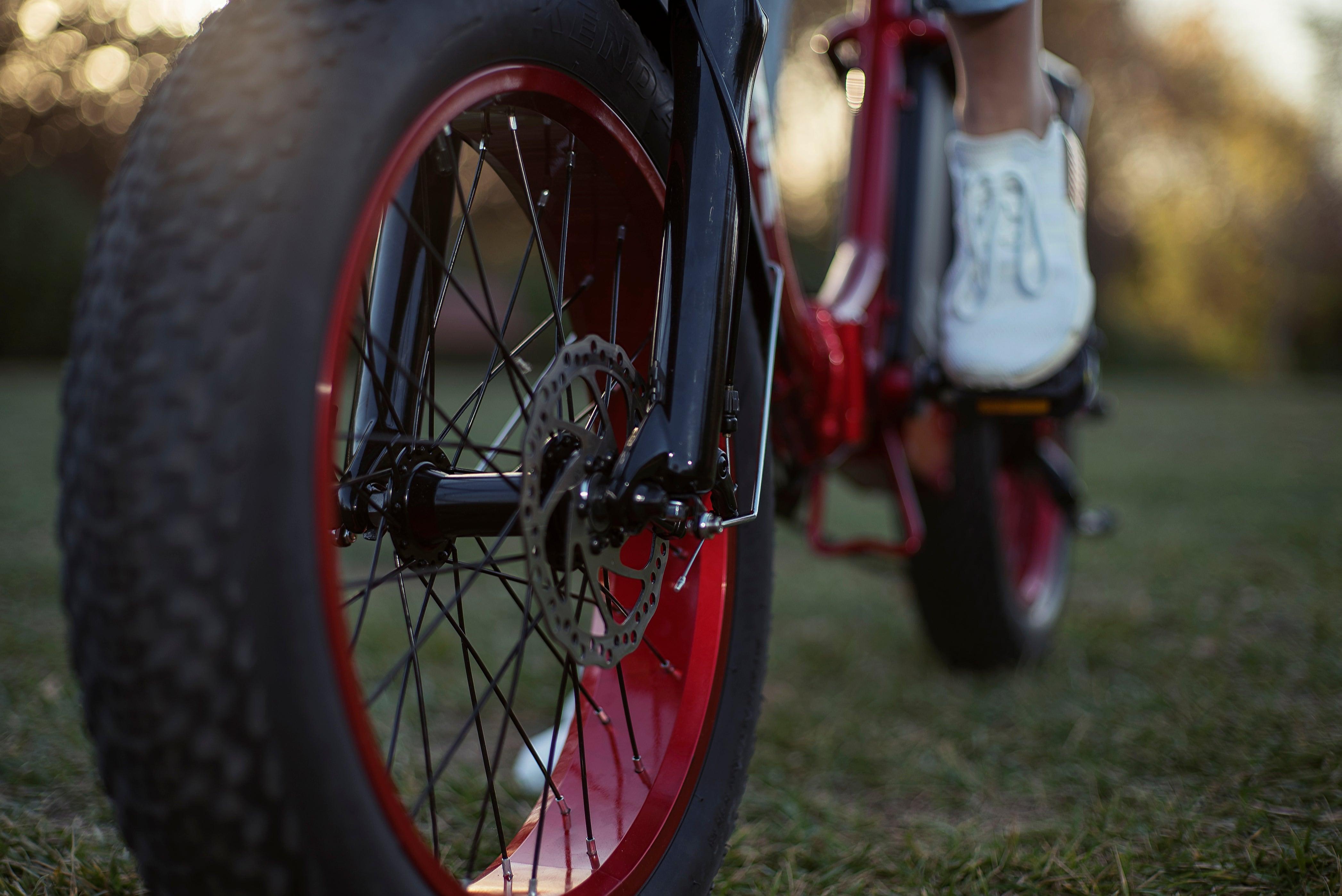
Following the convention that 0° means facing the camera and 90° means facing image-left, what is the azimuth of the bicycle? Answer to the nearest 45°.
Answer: approximately 45°
